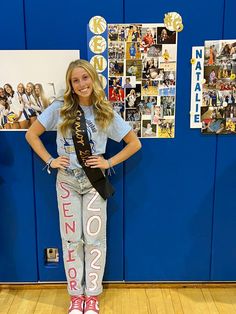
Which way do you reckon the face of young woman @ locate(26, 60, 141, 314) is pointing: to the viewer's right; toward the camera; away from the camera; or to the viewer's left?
toward the camera

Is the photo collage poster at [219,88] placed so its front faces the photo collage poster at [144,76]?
no

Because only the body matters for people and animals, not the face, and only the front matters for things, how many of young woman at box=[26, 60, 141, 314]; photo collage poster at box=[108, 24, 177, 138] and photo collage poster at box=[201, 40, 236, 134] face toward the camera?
3

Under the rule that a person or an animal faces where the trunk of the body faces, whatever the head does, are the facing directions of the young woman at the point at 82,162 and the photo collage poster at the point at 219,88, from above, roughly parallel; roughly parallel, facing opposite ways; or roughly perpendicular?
roughly parallel

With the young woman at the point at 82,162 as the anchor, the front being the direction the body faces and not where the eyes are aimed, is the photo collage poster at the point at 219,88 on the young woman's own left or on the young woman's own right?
on the young woman's own left

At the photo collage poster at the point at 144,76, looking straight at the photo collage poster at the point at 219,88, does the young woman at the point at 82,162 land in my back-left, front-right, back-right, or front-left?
back-right

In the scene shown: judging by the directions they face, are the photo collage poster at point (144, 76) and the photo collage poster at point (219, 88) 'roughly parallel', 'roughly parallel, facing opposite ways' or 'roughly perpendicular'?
roughly parallel

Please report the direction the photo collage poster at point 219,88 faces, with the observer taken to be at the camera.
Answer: facing the viewer

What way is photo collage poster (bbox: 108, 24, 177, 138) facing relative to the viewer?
toward the camera

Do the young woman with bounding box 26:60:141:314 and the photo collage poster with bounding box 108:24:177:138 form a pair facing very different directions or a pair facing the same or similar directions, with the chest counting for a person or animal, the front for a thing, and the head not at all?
same or similar directions

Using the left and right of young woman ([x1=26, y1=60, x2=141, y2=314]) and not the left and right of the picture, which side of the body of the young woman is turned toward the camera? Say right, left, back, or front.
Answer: front

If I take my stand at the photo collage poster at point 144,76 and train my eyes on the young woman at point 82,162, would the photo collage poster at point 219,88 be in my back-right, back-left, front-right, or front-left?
back-left
